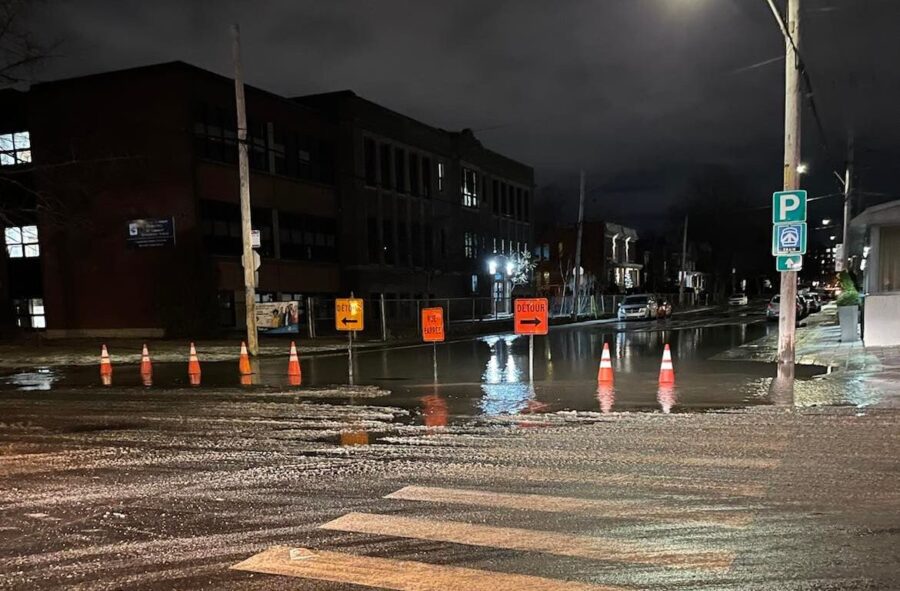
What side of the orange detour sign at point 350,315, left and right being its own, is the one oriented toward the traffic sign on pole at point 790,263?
left

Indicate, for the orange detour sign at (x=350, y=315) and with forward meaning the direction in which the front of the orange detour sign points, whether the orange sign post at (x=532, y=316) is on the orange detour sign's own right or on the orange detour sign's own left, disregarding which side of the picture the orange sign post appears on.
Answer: on the orange detour sign's own left

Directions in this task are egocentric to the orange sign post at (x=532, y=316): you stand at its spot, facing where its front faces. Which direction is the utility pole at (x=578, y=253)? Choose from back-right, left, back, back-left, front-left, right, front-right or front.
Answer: back

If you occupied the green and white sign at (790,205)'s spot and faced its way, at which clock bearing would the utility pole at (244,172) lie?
The utility pole is roughly at 3 o'clock from the green and white sign.

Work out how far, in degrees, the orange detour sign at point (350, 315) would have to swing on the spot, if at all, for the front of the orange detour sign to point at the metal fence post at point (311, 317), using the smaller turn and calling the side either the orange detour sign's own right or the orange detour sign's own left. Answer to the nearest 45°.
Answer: approximately 180°

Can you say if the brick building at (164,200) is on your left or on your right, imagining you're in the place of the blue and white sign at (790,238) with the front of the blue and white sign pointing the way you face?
on your right

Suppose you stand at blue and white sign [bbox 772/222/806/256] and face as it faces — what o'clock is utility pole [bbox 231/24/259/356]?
The utility pole is roughly at 3 o'clock from the blue and white sign.

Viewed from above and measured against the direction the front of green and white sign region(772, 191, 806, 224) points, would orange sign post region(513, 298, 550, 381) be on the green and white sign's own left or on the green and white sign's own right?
on the green and white sign's own right

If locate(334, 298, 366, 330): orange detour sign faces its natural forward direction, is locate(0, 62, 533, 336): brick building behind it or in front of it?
behind

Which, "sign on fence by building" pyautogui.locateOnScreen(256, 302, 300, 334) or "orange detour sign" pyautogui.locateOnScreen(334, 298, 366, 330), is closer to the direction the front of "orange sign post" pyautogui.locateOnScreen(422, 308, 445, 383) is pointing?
the orange detour sign

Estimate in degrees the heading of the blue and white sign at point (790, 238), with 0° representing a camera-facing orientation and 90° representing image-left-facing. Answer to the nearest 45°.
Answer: approximately 0°
